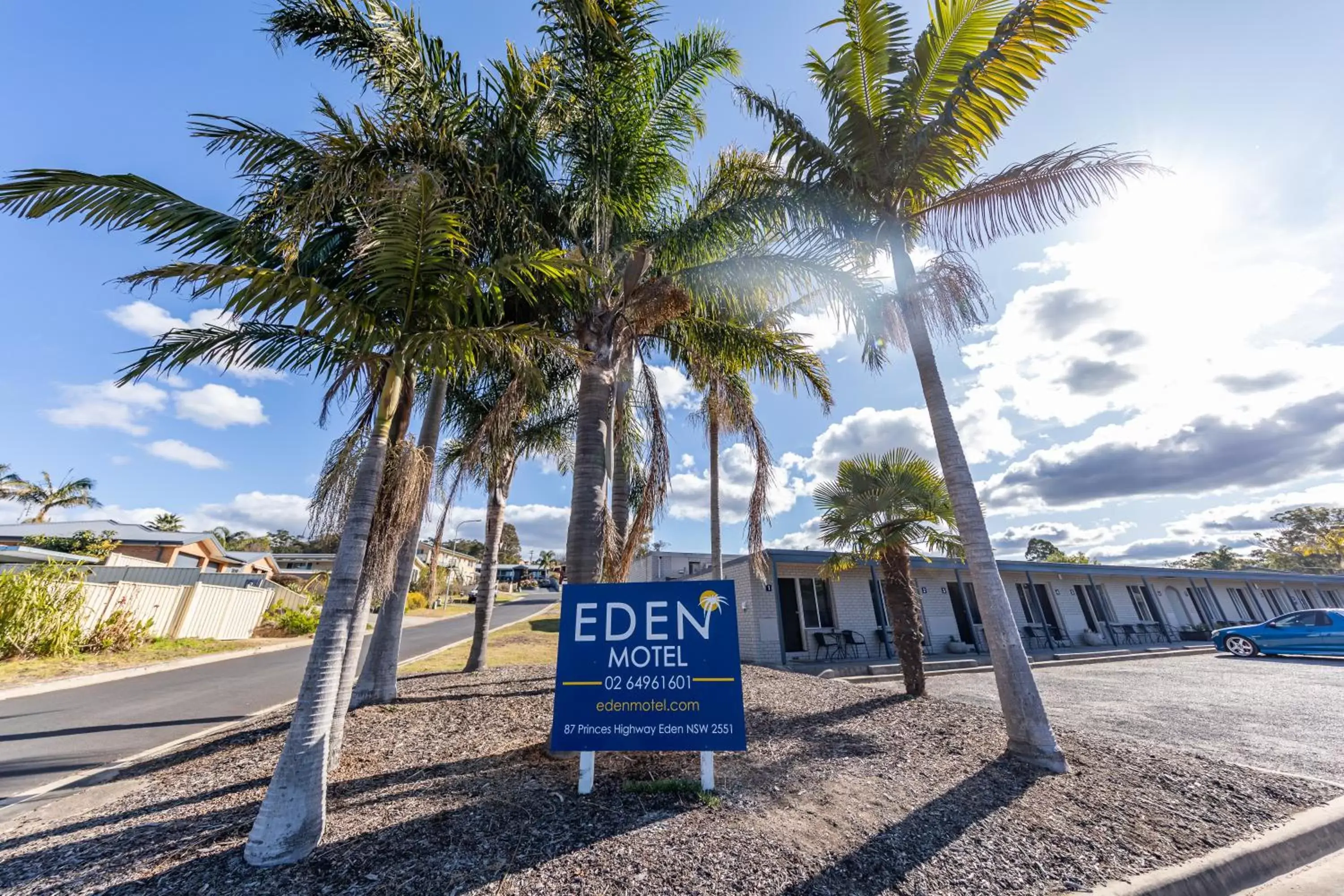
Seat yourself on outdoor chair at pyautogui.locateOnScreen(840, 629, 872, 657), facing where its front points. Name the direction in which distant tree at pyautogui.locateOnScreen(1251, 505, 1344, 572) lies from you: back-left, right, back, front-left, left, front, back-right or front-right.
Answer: left

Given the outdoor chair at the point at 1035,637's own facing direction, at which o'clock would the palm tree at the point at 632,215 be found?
The palm tree is roughly at 2 o'clock from the outdoor chair.

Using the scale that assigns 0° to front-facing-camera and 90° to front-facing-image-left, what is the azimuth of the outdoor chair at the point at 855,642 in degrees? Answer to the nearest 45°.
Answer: approximately 315°

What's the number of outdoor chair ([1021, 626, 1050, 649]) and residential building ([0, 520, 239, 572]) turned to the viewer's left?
0

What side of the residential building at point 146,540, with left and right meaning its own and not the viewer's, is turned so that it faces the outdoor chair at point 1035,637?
front

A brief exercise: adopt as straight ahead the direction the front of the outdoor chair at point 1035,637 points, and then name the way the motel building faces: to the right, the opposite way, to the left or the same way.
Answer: the same way

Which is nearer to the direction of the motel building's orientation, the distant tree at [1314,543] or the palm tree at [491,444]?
the palm tree

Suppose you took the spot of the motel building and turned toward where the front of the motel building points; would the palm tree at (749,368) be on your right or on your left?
on your right

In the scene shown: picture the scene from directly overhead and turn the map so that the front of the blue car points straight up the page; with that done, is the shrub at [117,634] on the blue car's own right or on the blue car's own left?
on the blue car's own left

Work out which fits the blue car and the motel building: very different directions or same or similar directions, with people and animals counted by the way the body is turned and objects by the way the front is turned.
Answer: very different directions

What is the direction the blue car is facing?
to the viewer's left

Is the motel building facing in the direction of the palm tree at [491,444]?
no

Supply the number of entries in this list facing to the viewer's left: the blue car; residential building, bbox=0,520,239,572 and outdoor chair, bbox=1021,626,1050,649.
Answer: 1

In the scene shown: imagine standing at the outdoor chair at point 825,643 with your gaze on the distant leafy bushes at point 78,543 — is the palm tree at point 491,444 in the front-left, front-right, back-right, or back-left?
front-left

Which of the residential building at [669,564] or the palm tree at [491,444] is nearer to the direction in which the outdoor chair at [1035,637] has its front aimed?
the palm tree
